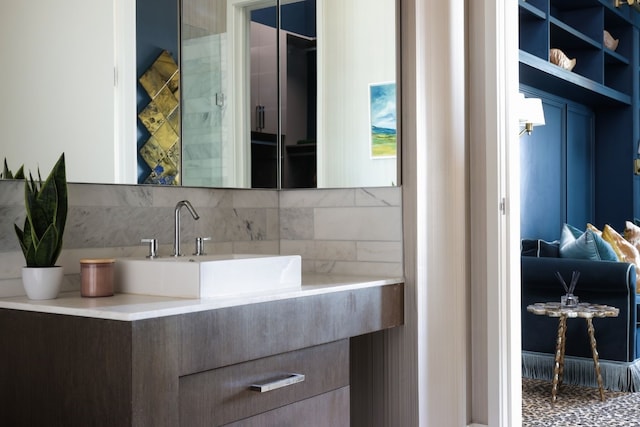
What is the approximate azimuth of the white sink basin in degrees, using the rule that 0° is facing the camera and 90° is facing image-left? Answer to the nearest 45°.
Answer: approximately 315°

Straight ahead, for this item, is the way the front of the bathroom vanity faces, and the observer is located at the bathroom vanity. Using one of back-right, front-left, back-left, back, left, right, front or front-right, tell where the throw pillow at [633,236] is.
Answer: left

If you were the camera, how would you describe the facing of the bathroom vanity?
facing the viewer and to the right of the viewer

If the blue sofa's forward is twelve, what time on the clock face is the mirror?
The mirror is roughly at 4 o'clock from the blue sofa.

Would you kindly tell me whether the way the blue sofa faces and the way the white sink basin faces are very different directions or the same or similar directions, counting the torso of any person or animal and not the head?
same or similar directions

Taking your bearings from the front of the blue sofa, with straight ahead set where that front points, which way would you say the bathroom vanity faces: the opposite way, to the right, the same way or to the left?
the same way

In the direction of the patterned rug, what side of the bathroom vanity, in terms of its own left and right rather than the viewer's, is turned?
left

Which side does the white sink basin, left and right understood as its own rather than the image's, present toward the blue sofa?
left

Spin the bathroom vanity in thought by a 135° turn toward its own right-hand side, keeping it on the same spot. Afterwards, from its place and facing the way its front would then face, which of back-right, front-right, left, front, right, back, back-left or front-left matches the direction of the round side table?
back-right

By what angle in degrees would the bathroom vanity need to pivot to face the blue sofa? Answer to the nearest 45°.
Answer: approximately 90° to its left

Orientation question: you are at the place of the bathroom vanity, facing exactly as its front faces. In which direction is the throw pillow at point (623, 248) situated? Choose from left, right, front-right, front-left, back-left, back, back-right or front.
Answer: left

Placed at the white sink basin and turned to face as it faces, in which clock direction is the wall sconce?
The wall sconce is roughly at 9 o'clock from the white sink basin.

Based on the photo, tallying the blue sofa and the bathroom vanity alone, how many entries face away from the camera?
0
